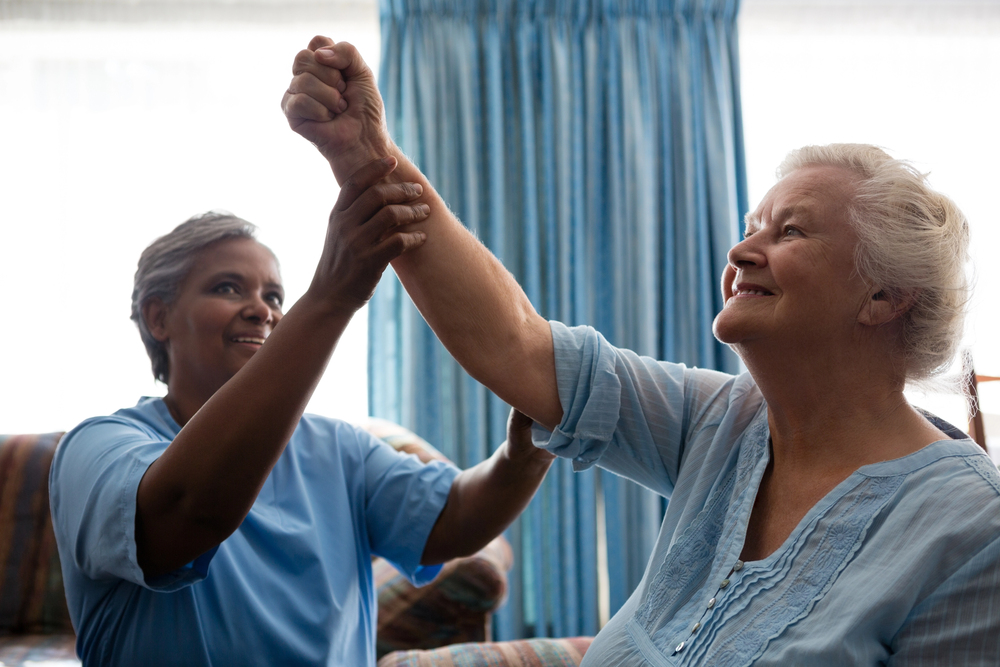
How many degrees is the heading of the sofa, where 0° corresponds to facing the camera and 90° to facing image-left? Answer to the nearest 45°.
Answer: approximately 0°

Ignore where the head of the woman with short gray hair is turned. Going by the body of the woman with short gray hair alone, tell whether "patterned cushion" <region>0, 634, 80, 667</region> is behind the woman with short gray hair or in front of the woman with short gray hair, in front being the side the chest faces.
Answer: behind

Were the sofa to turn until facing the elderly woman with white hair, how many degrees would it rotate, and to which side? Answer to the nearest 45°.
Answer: approximately 45° to its left

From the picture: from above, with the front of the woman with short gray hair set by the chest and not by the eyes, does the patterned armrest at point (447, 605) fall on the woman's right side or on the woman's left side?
on the woman's left side
